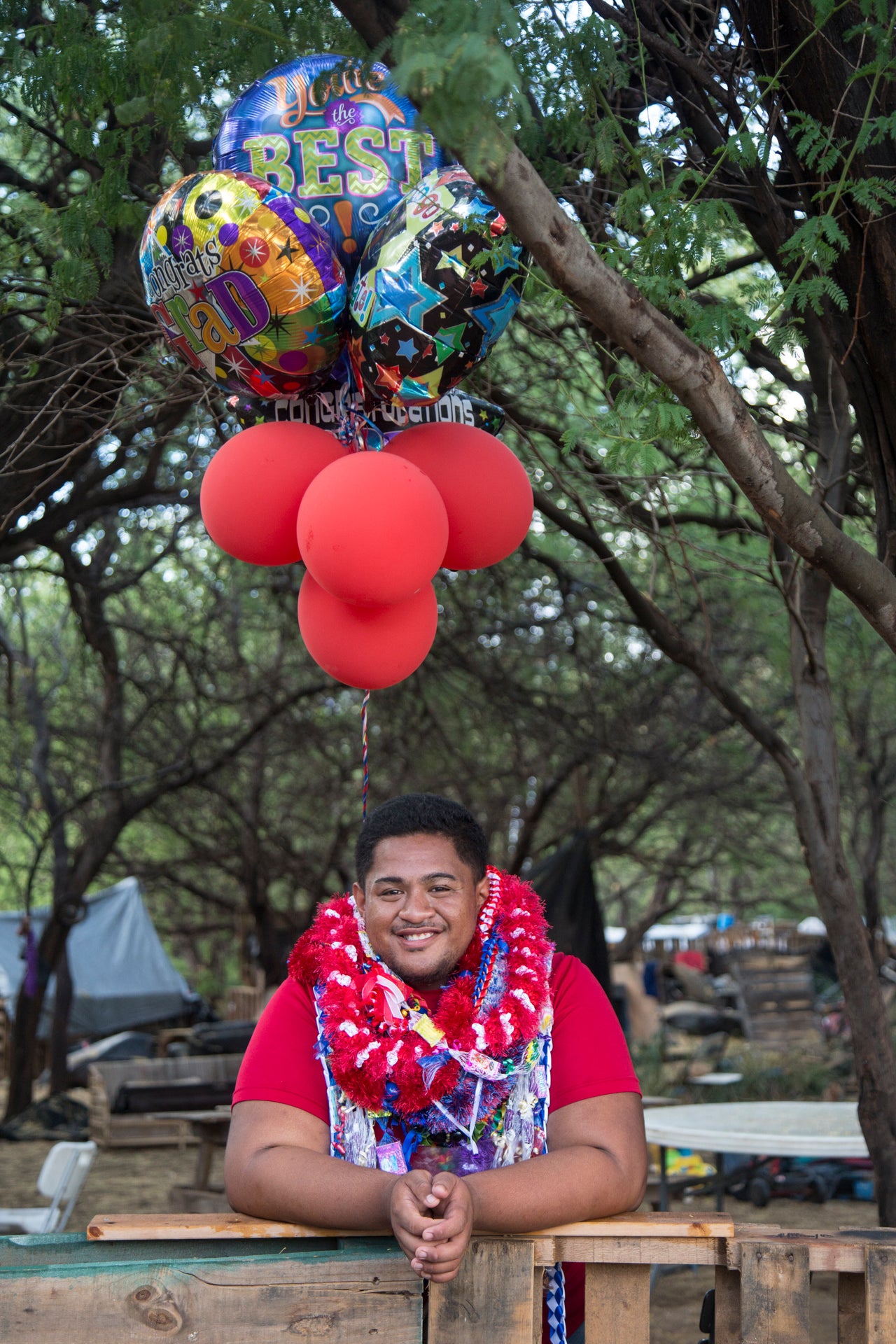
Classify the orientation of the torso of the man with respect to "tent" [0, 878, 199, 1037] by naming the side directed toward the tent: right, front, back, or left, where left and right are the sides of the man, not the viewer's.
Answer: back

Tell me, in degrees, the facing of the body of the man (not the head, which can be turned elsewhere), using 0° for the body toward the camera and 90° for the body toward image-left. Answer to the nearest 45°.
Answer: approximately 0°

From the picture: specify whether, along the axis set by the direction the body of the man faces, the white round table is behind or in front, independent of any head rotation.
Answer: behind

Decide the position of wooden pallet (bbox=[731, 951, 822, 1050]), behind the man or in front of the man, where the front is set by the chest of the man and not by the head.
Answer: behind

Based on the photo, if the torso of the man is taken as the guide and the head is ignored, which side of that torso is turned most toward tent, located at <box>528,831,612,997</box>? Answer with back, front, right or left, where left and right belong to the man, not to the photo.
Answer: back
